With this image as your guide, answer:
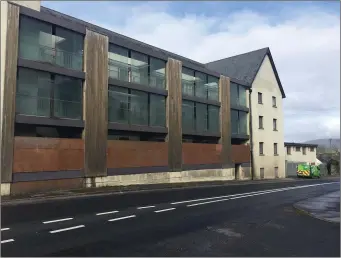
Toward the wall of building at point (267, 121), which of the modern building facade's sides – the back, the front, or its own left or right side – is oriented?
left

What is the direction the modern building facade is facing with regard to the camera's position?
facing the viewer and to the right of the viewer
